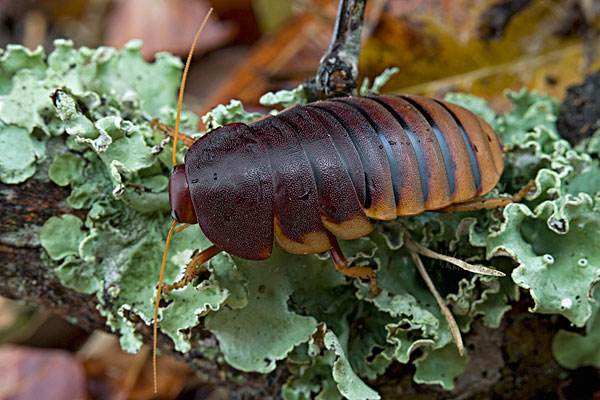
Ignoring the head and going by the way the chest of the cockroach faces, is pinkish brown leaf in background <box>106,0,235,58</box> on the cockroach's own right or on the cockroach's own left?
on the cockroach's own right

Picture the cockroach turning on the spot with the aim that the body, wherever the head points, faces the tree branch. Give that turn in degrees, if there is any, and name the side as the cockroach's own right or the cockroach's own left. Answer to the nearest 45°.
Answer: approximately 90° to the cockroach's own right

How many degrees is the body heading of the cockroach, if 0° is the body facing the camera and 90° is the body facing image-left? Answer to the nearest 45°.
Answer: approximately 90°
